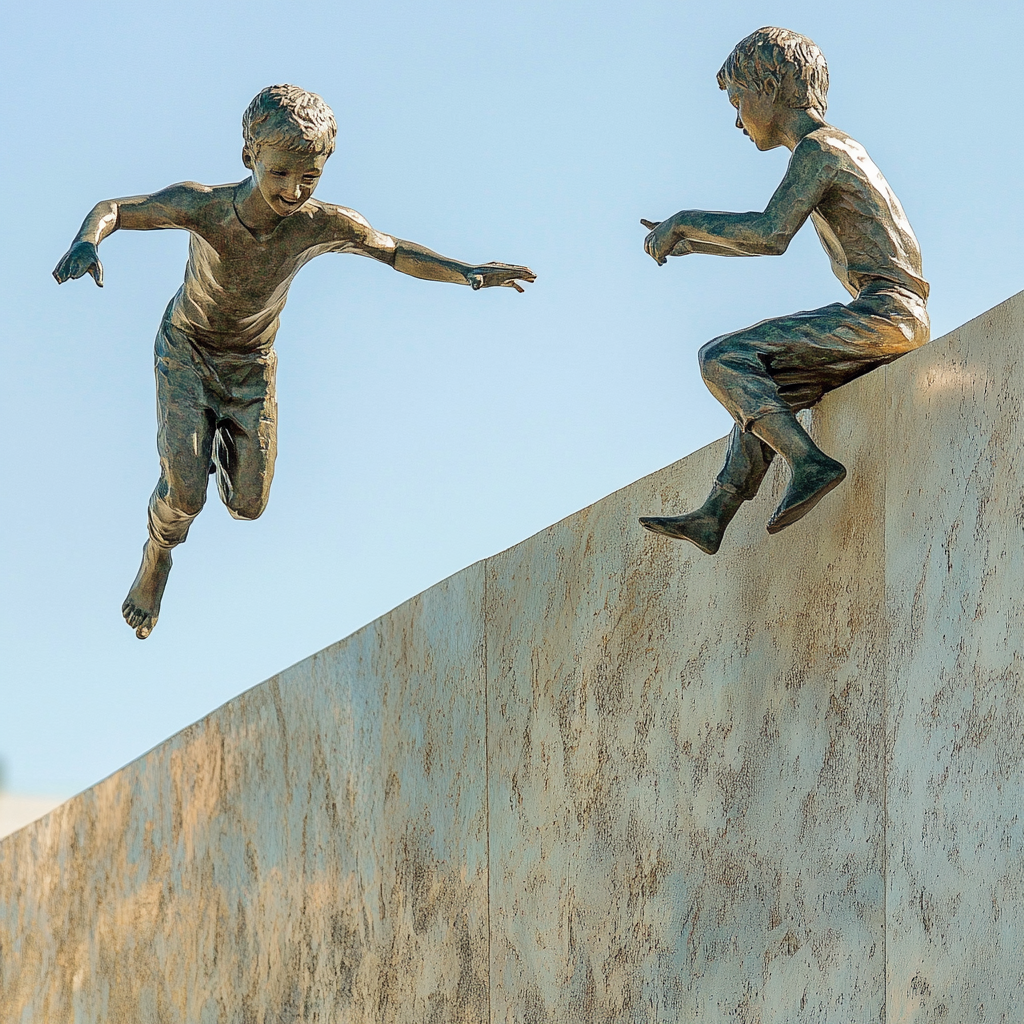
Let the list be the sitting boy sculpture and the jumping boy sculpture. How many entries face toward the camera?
1

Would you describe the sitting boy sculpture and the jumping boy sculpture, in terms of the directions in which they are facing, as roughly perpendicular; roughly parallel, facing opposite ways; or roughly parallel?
roughly perpendicular

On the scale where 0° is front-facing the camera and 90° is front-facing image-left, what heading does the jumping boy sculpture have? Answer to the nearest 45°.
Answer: approximately 0°

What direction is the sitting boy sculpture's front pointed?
to the viewer's left

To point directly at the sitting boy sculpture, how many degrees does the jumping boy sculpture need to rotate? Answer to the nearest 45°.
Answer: approximately 45° to its left
